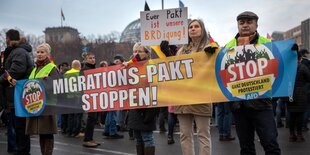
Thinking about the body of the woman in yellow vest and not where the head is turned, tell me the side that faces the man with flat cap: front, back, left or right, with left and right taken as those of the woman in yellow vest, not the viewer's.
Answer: left

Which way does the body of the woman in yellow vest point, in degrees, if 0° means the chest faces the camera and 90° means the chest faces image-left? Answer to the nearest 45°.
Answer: approximately 45°
